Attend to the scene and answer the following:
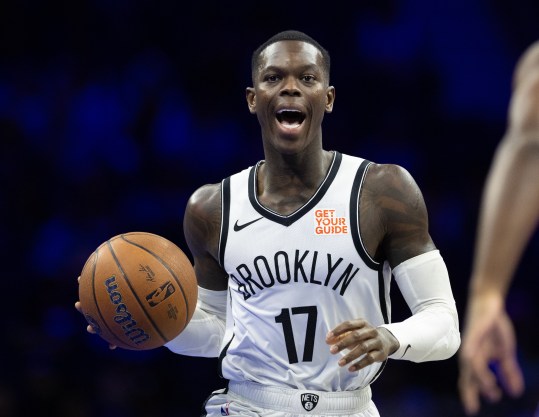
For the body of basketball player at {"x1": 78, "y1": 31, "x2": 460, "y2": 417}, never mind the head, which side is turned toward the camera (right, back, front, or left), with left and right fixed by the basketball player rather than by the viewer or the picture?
front

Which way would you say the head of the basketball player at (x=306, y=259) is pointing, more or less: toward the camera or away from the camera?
toward the camera
